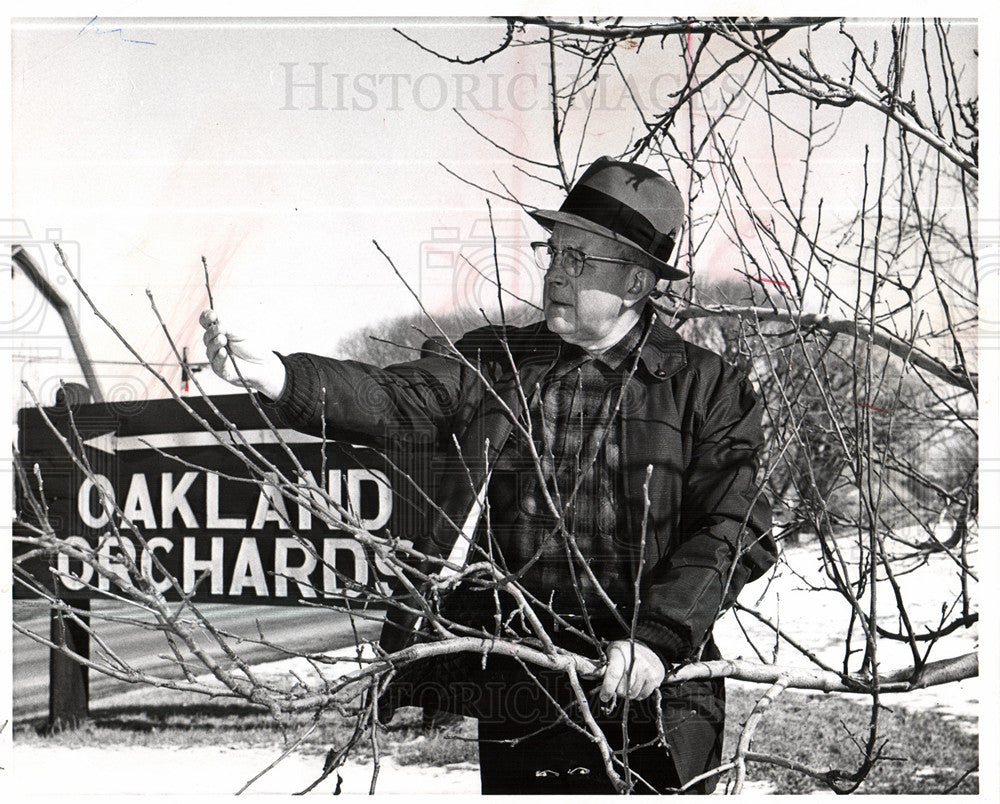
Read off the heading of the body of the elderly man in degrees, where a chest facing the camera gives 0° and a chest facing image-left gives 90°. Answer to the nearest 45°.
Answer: approximately 45°

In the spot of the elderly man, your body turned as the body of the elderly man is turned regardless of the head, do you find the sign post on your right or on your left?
on your right
